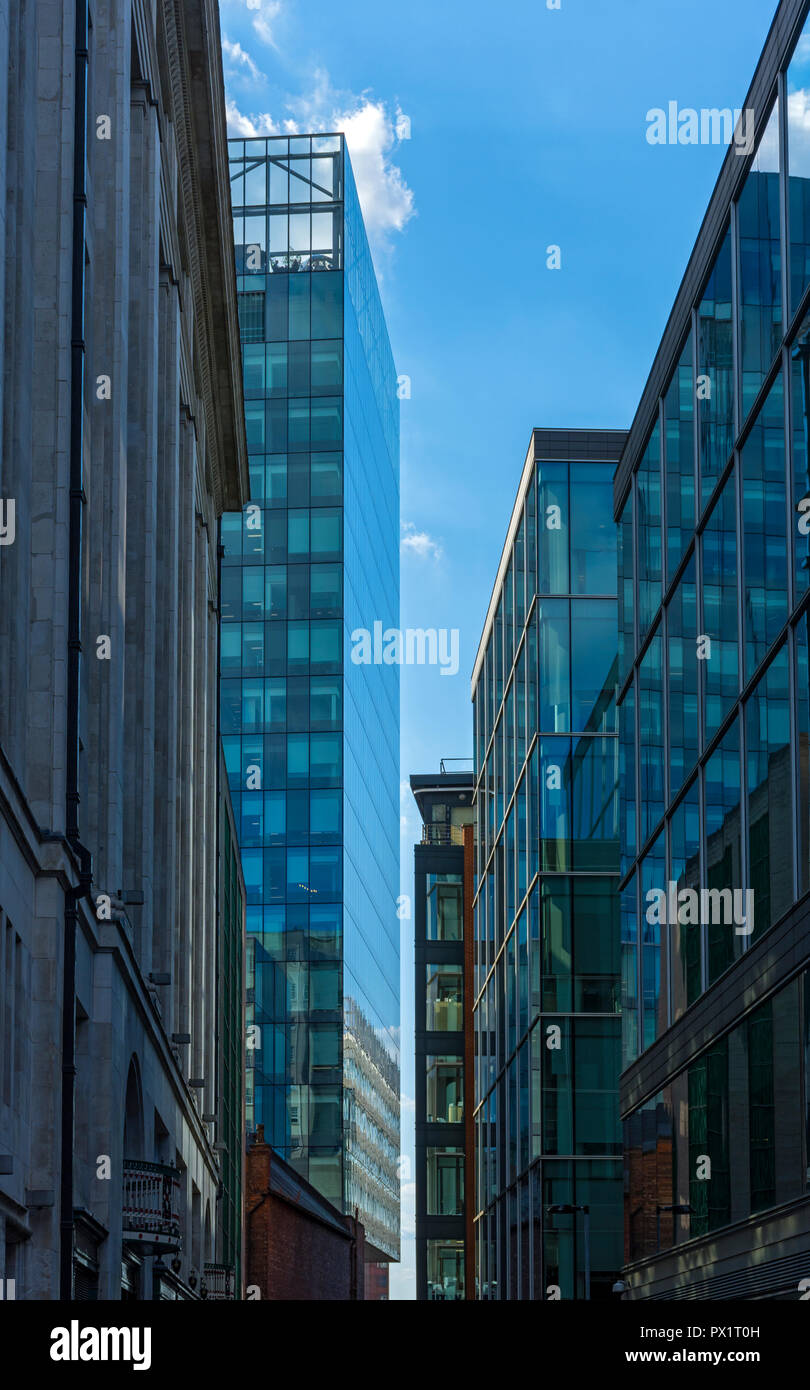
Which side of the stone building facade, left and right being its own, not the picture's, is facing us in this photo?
right
